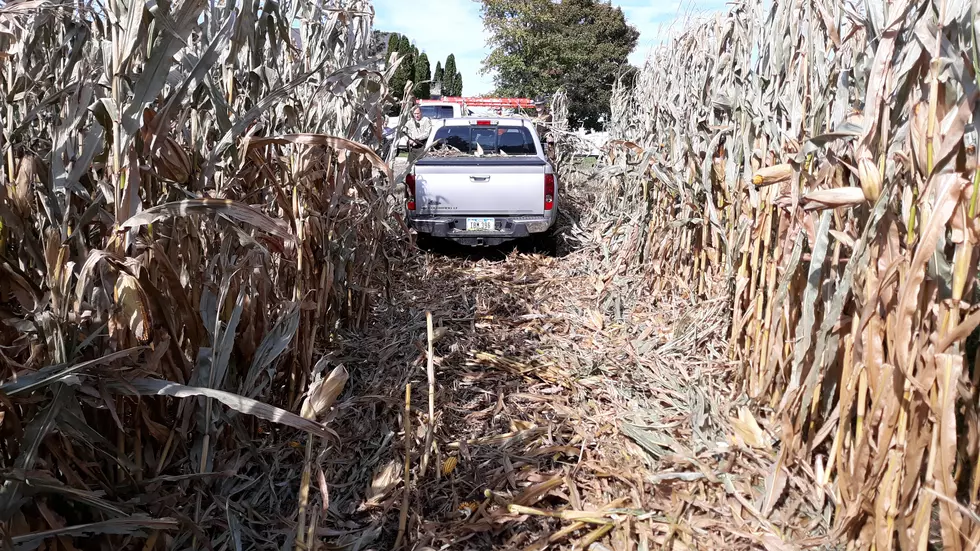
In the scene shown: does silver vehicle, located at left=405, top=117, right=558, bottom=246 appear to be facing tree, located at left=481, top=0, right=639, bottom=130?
yes

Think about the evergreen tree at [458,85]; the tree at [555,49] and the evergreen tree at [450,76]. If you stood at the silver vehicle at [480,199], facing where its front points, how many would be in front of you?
3

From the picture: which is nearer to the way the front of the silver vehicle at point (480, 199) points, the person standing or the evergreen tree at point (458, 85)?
the evergreen tree

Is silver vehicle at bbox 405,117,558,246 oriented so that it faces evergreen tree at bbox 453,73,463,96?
yes

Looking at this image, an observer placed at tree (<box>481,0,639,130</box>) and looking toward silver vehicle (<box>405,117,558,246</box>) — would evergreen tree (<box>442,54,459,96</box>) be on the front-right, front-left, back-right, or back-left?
back-right

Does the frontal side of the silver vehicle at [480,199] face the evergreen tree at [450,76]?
yes

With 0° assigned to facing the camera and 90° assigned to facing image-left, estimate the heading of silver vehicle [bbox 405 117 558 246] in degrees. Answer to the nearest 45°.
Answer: approximately 180°
